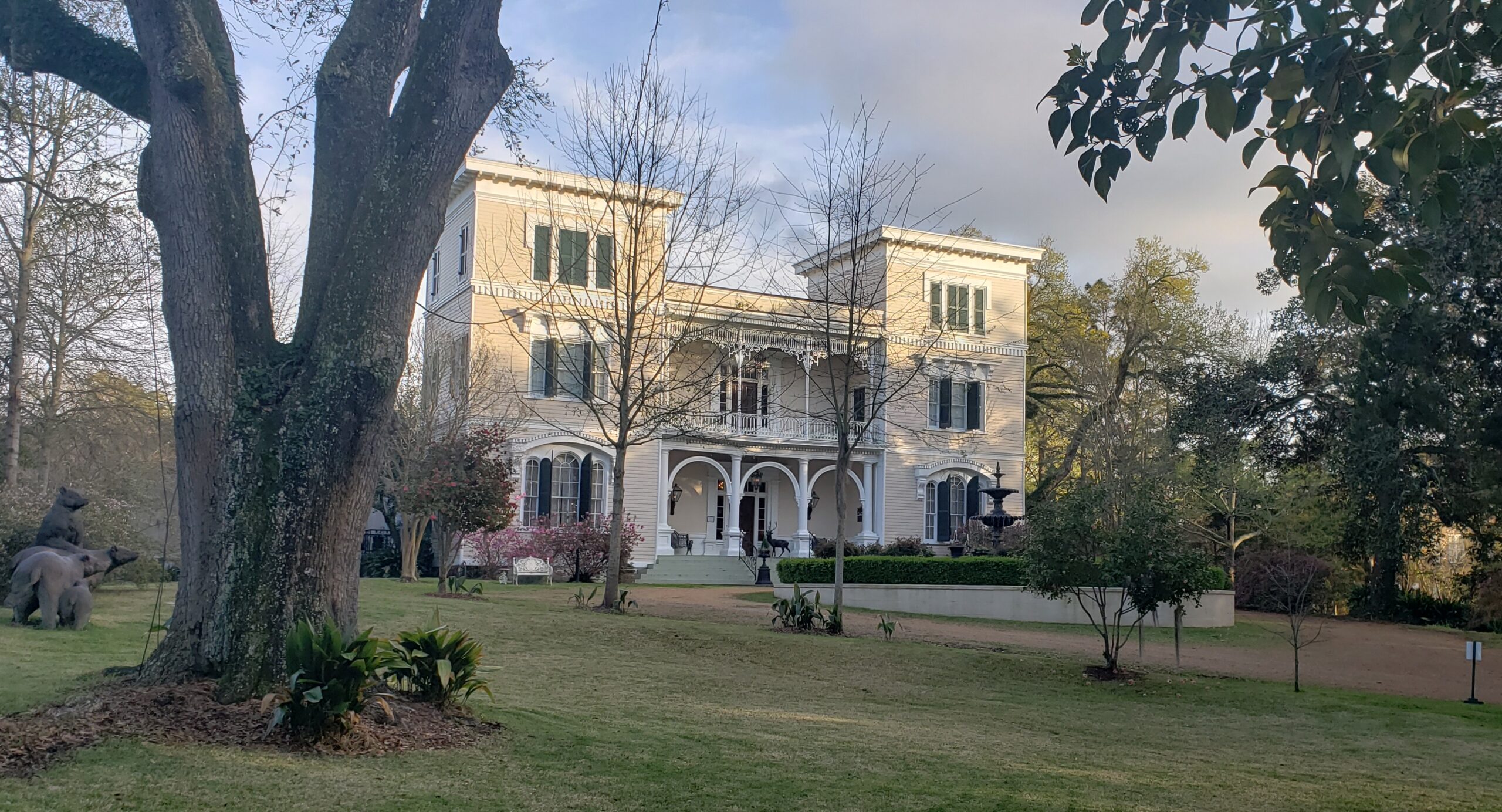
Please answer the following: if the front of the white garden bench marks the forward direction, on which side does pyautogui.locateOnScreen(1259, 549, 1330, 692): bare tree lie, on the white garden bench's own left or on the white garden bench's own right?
on the white garden bench's own left

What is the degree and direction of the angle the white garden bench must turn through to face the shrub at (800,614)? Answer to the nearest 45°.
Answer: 0° — it already faces it

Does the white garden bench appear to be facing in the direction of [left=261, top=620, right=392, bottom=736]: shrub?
yes

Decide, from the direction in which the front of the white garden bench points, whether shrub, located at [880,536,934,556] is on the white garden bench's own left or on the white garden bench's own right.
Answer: on the white garden bench's own left

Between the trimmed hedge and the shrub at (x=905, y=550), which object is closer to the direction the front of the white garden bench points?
the trimmed hedge

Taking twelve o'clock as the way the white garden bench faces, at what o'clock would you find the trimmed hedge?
The trimmed hedge is roughly at 10 o'clock from the white garden bench.

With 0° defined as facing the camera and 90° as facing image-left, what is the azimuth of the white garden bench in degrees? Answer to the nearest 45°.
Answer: approximately 0°

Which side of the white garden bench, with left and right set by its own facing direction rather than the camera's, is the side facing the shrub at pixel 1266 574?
left

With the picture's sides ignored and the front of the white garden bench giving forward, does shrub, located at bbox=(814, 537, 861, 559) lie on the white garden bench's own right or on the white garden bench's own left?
on the white garden bench's own left

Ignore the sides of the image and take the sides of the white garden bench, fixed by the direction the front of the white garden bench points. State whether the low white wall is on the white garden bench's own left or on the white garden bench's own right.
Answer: on the white garden bench's own left
